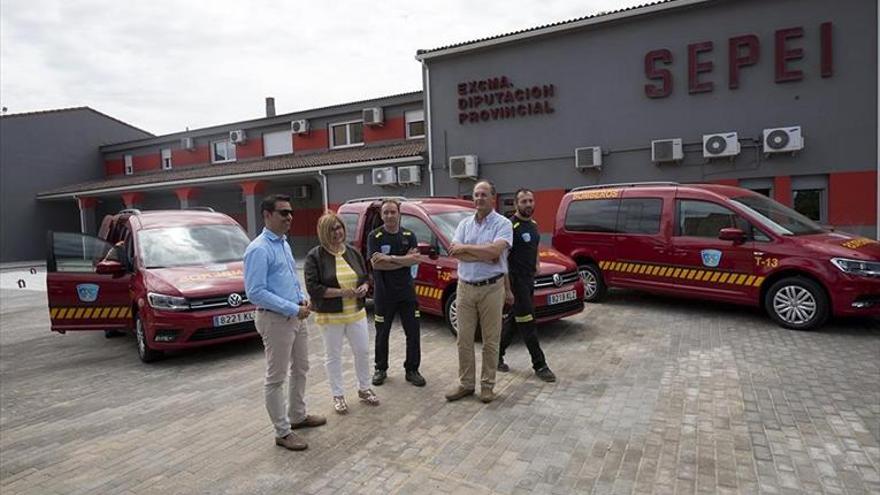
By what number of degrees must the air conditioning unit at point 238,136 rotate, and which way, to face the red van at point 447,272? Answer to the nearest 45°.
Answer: approximately 45° to its left

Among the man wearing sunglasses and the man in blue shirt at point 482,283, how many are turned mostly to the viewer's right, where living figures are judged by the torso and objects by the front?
1

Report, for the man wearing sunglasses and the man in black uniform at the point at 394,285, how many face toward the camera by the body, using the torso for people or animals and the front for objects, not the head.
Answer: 1

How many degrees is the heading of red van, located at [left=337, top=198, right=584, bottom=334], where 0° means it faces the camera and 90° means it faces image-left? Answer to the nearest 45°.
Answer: approximately 315°

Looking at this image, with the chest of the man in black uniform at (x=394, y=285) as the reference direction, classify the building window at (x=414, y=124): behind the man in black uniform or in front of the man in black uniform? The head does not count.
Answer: behind

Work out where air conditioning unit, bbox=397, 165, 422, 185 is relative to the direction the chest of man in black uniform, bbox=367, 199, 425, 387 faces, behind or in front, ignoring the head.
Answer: behind

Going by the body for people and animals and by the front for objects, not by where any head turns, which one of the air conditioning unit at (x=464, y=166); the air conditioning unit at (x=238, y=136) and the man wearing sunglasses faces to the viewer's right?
the man wearing sunglasses

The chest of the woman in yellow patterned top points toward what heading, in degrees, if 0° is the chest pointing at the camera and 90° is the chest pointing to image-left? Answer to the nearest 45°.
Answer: approximately 315°

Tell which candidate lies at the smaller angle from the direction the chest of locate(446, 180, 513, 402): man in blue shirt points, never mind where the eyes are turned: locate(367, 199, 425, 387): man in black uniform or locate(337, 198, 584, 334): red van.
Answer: the man in black uniform

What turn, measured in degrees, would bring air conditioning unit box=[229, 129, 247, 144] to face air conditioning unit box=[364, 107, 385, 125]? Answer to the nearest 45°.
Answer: approximately 90° to its left
